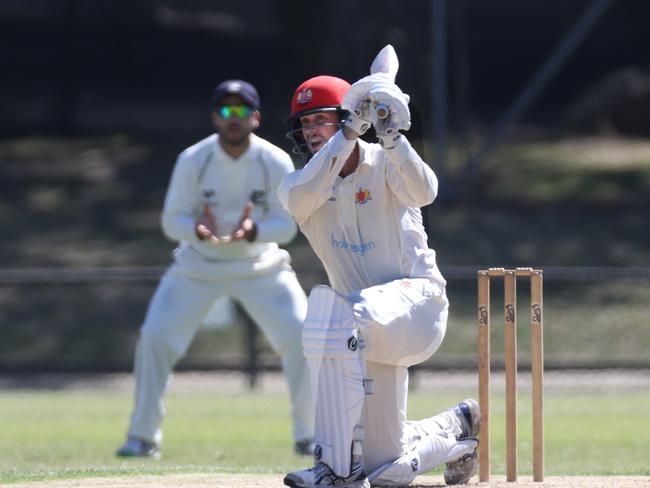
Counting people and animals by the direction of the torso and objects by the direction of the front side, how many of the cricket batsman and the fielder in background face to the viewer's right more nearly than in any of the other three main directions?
0

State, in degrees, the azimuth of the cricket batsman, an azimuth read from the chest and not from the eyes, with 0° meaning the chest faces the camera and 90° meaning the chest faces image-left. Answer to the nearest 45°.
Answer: approximately 45°

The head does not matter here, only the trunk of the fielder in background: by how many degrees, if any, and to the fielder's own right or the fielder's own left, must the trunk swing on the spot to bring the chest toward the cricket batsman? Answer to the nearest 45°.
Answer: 0° — they already face them

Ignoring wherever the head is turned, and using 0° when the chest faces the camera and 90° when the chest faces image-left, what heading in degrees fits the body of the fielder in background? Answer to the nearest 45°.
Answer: approximately 0°

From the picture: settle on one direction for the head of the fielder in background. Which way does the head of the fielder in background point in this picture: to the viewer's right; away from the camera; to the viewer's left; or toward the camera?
toward the camera

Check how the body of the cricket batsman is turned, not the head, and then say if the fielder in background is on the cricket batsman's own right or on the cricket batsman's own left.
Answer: on the cricket batsman's own right
